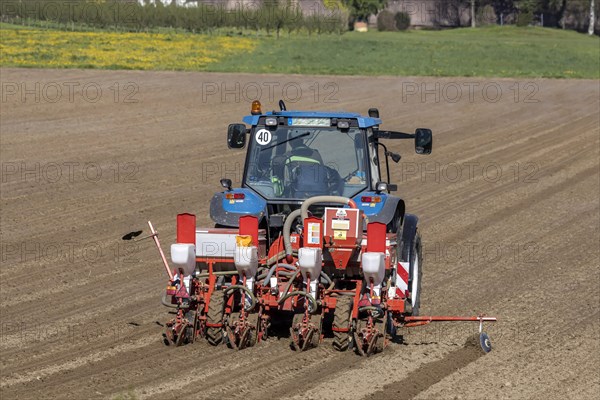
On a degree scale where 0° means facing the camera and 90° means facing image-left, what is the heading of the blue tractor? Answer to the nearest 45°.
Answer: approximately 180°

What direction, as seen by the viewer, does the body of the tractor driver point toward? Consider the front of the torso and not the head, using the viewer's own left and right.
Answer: facing away from the viewer

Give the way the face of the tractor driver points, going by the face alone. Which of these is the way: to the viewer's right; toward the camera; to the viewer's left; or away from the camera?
away from the camera
